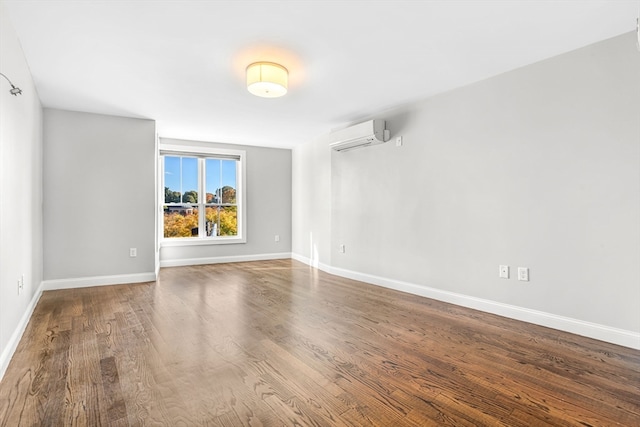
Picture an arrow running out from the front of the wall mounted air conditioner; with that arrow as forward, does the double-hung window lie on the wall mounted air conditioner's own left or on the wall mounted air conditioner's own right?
on the wall mounted air conditioner's own right

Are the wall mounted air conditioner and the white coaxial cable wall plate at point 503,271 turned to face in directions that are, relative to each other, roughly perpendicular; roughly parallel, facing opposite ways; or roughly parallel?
roughly parallel

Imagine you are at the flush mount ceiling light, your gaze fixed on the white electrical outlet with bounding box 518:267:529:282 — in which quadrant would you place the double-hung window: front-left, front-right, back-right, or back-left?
back-left

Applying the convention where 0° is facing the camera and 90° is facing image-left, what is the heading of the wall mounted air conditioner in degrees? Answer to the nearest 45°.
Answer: approximately 45°

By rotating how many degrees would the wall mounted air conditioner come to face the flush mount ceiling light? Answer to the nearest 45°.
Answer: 0° — it already faces it

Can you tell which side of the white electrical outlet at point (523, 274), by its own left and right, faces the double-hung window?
right

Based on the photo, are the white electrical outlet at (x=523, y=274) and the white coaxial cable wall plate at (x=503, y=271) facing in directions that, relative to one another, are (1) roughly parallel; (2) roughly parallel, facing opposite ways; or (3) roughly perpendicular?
roughly parallel

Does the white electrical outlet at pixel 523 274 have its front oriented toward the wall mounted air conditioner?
no

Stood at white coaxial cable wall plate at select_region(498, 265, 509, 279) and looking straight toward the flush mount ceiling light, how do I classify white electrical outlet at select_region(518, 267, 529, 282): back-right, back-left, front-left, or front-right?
back-left

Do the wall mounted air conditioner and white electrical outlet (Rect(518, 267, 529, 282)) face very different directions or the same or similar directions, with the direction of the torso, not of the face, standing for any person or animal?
same or similar directions

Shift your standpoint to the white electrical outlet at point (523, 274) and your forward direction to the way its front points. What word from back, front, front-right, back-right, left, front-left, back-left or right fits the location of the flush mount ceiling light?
front-right

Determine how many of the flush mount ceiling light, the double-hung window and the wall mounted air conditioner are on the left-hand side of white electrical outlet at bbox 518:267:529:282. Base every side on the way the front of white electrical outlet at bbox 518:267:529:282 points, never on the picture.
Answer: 0
